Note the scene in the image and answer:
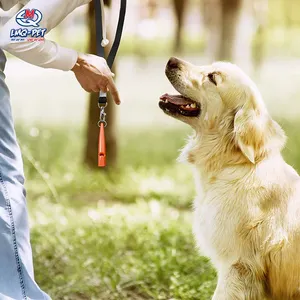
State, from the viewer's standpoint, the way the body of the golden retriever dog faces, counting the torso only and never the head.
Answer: to the viewer's left

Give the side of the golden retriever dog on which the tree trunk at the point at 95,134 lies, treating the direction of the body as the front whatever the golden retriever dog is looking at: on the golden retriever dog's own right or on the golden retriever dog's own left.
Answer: on the golden retriever dog's own right
